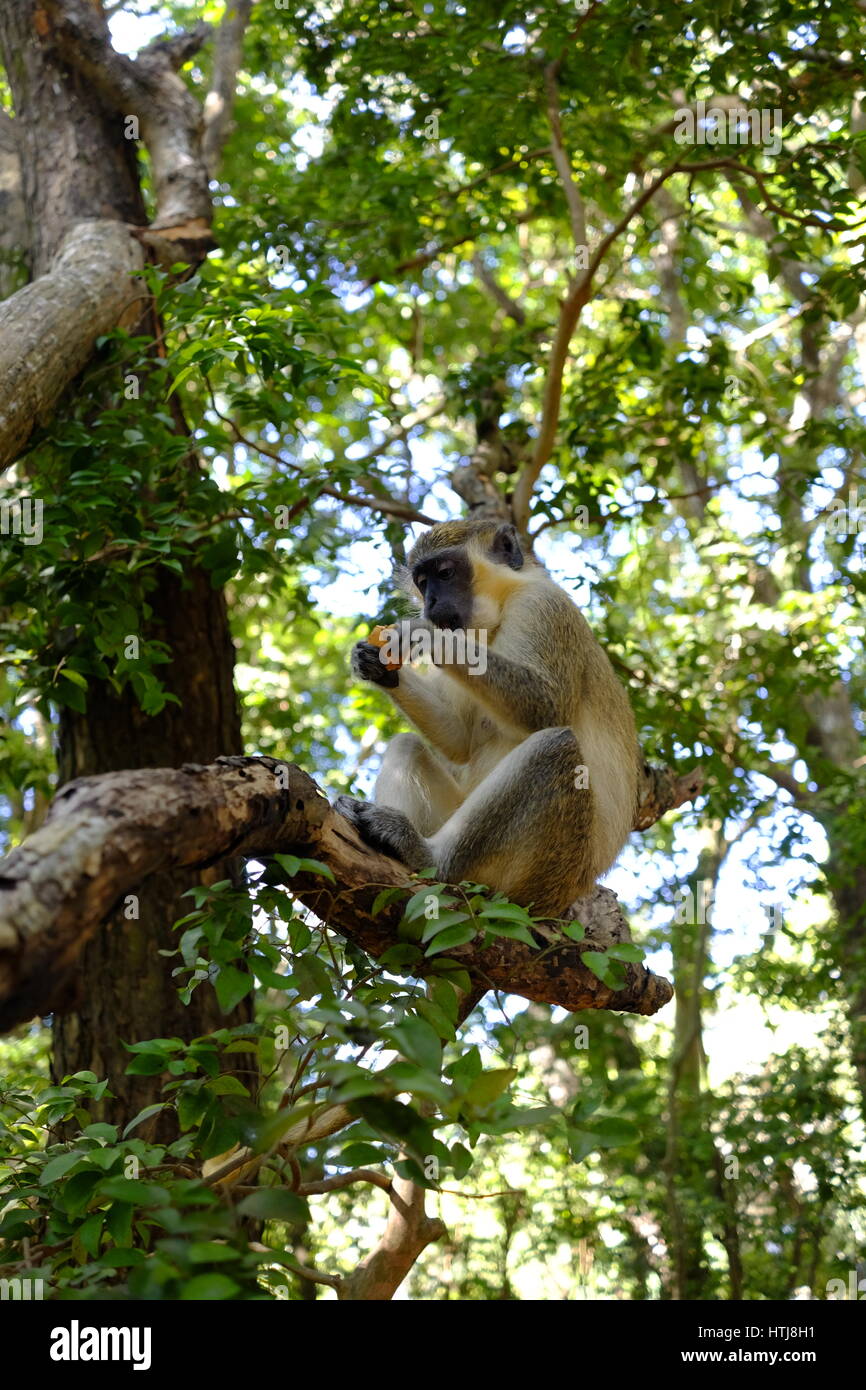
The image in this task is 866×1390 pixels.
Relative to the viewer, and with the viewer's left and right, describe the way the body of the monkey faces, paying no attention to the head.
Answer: facing the viewer and to the left of the viewer
